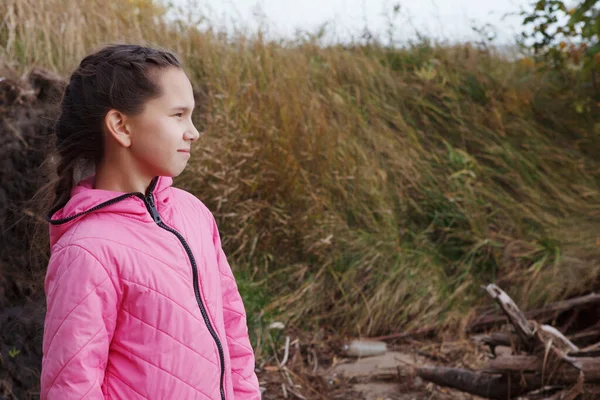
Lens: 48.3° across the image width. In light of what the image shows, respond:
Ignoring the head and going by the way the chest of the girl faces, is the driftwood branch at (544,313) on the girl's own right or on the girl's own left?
on the girl's own left

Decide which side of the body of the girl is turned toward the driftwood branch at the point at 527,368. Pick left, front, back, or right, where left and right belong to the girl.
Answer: left

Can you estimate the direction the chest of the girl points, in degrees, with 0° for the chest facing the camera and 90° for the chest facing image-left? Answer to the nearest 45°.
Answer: approximately 315°

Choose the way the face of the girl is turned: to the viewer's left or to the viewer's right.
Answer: to the viewer's right

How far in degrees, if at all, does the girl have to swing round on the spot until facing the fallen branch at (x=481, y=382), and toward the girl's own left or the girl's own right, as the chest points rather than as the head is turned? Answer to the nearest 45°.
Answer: approximately 90° to the girl's own left
